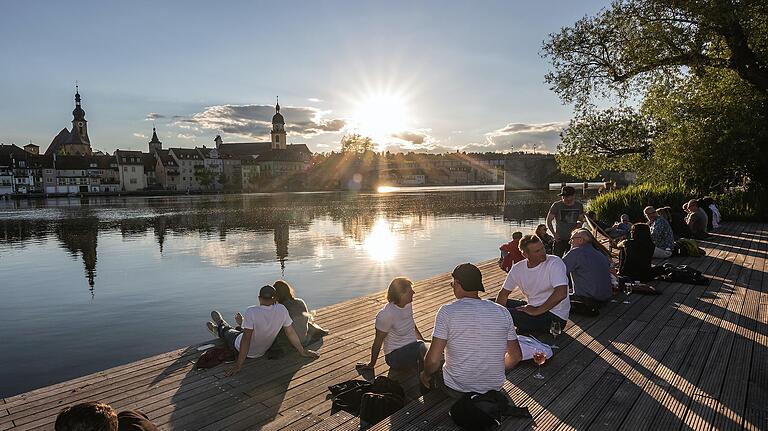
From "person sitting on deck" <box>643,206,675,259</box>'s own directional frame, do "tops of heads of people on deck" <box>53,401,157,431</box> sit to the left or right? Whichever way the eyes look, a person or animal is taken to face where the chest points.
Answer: on their left

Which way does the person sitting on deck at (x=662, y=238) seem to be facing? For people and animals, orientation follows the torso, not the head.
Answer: to the viewer's left

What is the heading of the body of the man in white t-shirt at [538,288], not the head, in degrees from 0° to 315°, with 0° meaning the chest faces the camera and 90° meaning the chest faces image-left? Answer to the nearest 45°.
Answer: approximately 45°

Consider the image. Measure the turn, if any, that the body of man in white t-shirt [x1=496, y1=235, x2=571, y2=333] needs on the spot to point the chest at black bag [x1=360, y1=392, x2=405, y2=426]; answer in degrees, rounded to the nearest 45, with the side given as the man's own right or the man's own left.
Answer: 0° — they already face it

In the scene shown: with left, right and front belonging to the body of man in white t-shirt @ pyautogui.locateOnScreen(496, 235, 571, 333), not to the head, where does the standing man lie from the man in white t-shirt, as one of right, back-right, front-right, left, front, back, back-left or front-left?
back-right

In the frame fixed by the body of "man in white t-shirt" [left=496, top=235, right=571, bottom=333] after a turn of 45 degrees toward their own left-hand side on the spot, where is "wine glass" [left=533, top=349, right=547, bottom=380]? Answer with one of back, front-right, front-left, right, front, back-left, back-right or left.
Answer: front

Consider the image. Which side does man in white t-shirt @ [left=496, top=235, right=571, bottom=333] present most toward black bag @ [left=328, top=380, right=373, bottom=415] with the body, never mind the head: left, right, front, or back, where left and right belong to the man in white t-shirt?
front

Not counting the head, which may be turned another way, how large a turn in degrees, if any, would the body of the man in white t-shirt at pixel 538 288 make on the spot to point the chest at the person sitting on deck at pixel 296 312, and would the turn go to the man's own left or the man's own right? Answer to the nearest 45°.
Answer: approximately 45° to the man's own right
